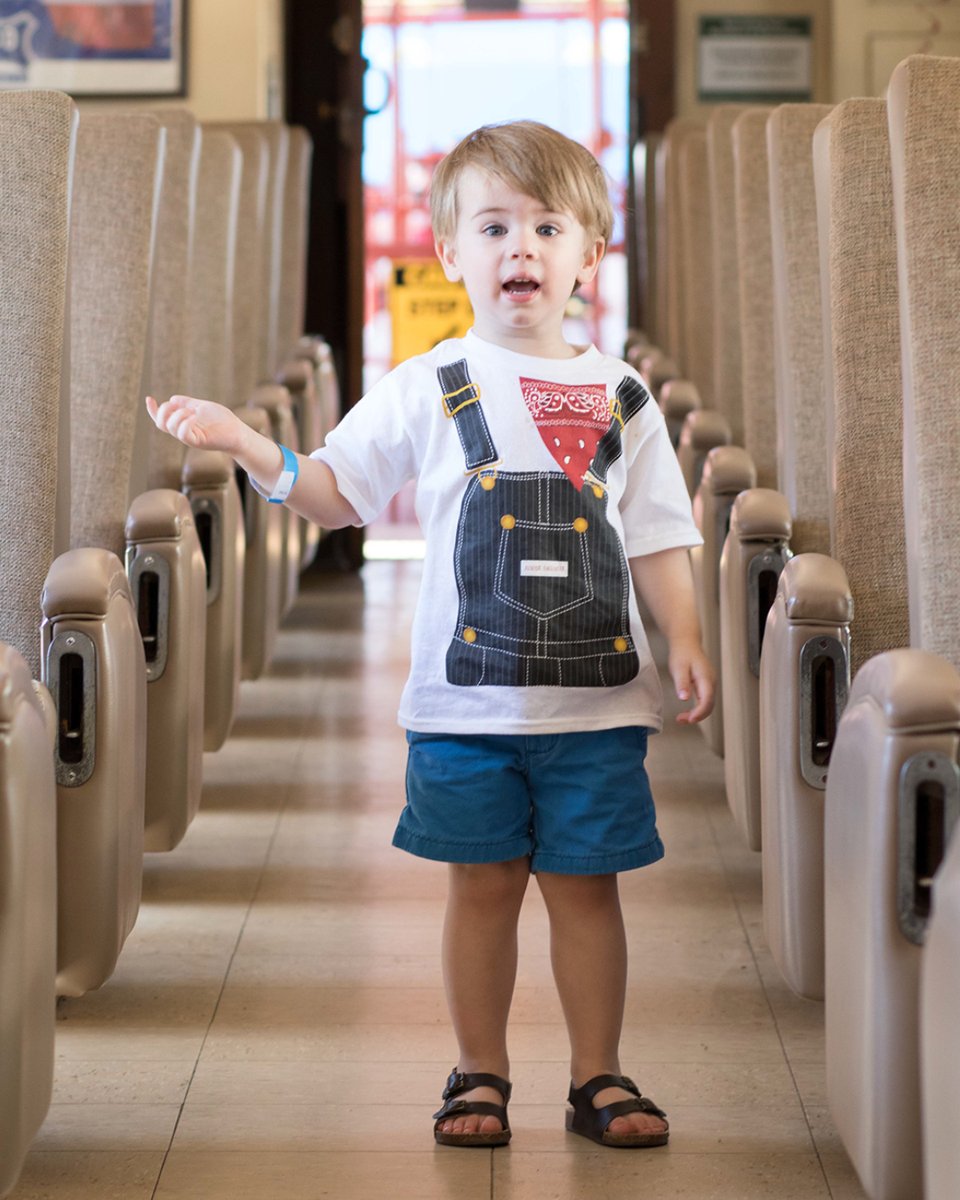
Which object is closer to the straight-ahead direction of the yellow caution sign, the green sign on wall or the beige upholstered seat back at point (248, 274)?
the beige upholstered seat back

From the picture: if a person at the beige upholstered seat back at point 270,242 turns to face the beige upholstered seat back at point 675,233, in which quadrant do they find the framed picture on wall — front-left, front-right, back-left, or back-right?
back-left

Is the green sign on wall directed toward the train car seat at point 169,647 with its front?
yes

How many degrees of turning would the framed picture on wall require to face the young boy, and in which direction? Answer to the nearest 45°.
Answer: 0° — it already faces them

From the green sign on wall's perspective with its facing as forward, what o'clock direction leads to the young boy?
The young boy is roughly at 12 o'clock from the green sign on wall.

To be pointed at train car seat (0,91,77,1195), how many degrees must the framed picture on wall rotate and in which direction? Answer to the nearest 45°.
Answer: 0° — it already faces it

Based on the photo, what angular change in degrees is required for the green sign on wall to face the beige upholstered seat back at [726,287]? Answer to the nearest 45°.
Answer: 0° — it already faces it
